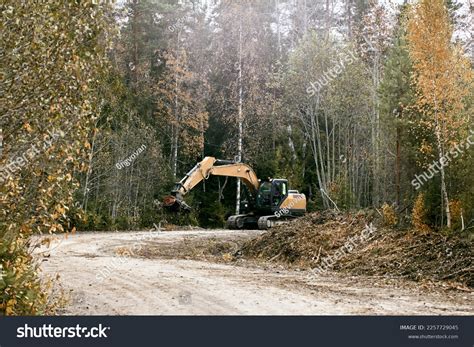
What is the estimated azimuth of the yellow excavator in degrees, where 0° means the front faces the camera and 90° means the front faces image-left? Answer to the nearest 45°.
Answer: approximately 45°

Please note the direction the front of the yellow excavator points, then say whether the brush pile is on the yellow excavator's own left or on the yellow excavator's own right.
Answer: on the yellow excavator's own left
